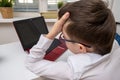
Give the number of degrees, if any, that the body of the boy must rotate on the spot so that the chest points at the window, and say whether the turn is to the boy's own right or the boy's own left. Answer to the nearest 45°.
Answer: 0° — they already face it

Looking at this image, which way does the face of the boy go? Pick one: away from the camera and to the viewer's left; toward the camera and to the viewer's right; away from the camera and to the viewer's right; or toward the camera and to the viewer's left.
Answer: away from the camera and to the viewer's left

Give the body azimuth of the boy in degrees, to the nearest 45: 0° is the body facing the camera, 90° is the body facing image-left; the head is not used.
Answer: approximately 135°
